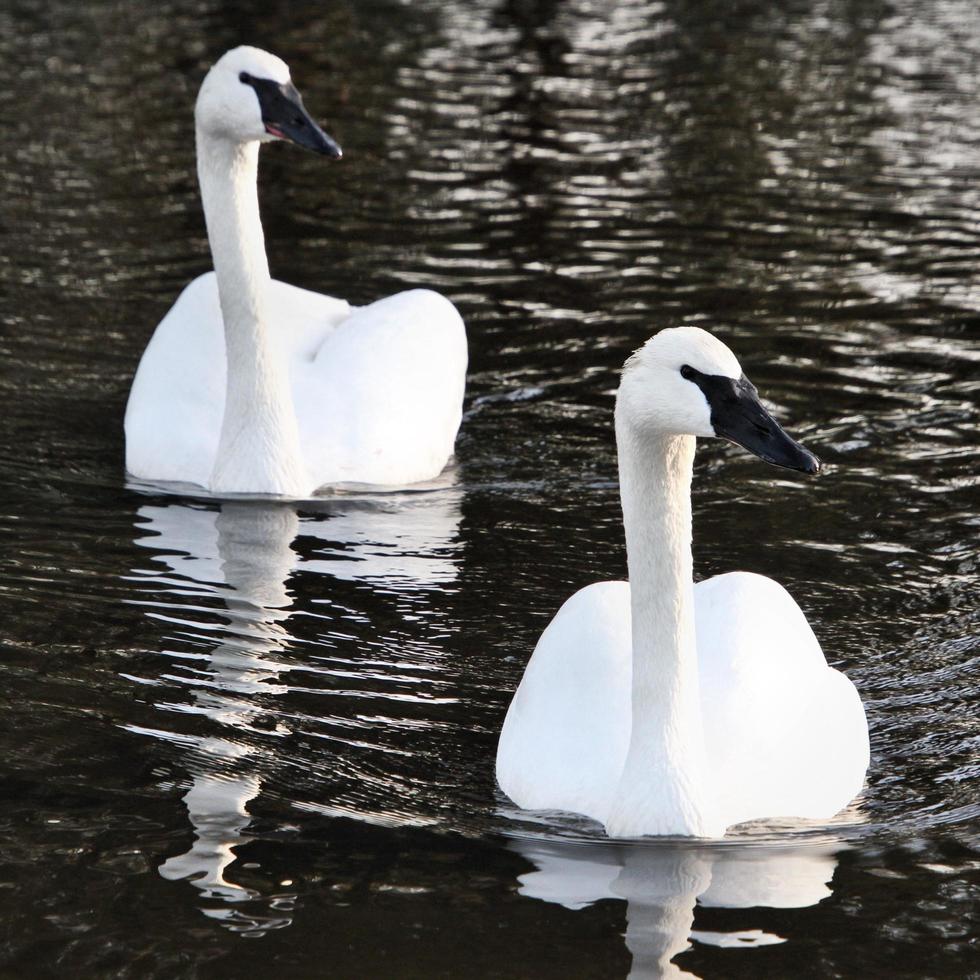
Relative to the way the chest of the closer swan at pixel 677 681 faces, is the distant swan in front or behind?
behind

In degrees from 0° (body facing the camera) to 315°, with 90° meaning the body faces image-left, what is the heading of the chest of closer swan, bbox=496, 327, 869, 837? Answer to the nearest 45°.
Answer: approximately 0°

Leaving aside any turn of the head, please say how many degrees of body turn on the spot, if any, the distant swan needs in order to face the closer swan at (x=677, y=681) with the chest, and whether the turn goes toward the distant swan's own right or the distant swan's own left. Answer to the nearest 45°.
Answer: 0° — it already faces it

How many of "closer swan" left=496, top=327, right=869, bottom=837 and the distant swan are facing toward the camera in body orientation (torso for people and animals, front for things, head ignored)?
2
